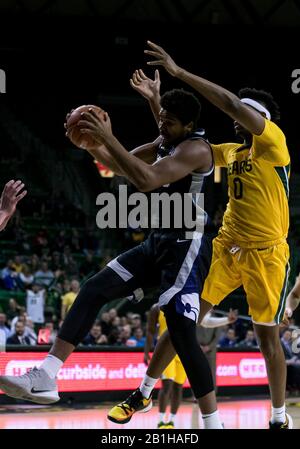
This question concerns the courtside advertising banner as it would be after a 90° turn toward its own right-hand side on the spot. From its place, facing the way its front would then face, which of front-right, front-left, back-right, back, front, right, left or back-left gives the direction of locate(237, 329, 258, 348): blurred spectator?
back-right

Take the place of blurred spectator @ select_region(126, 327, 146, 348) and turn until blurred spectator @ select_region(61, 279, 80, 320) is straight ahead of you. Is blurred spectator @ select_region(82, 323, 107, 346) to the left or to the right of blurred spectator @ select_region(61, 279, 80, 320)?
left

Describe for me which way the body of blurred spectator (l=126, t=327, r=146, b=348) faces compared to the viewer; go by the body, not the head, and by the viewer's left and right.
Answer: facing the viewer

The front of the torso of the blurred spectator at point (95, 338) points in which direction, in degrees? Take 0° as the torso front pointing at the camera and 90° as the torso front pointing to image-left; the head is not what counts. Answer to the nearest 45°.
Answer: approximately 0°

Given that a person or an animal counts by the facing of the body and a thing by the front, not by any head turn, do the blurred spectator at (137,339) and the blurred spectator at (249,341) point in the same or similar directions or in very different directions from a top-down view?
same or similar directions

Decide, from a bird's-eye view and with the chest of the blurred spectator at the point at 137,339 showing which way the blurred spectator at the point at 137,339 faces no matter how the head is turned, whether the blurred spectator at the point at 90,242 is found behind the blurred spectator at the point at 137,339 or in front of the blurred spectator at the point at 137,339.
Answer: behind

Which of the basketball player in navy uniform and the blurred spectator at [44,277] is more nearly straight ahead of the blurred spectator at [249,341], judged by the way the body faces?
the basketball player in navy uniform

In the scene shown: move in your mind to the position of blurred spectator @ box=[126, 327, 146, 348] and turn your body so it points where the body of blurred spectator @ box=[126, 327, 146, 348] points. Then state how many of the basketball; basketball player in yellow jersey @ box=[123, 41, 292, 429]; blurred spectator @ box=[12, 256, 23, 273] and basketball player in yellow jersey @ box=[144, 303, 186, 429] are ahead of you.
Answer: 3

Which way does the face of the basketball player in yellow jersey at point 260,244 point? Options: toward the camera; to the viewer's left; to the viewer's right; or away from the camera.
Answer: to the viewer's left

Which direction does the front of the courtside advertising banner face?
toward the camera

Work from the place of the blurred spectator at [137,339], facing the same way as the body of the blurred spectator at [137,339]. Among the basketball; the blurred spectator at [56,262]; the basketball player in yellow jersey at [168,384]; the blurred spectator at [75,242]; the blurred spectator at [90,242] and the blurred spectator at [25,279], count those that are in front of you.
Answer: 2

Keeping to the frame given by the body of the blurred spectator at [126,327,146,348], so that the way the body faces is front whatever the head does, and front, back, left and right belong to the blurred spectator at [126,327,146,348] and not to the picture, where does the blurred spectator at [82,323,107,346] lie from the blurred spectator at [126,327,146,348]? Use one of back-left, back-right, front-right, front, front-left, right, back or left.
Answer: front-right

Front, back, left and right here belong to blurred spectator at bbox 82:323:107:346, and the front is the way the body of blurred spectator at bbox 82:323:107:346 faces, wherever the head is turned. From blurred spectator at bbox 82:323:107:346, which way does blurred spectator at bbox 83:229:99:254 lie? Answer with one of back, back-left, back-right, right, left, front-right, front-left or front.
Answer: back

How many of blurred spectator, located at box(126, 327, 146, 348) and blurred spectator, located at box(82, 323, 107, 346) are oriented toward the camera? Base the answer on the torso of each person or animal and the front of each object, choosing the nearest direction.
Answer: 2

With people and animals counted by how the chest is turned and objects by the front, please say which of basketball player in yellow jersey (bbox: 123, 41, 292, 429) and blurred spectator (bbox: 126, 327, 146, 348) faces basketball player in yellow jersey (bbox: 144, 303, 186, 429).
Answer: the blurred spectator

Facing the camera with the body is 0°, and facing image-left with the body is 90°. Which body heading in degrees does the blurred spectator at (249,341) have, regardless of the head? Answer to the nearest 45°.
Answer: approximately 0°
